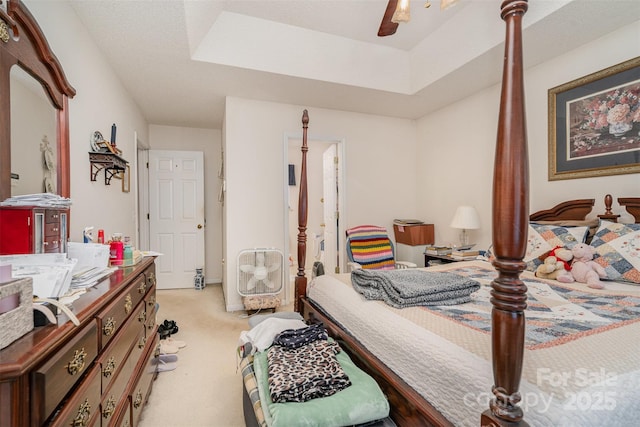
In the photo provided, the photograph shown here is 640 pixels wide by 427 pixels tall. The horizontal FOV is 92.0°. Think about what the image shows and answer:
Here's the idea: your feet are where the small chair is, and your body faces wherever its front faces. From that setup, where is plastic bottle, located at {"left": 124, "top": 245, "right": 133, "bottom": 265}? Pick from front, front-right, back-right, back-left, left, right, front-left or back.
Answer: right

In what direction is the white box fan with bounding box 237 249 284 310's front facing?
toward the camera

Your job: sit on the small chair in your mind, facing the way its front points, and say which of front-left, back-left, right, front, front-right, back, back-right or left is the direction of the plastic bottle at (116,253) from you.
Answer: right

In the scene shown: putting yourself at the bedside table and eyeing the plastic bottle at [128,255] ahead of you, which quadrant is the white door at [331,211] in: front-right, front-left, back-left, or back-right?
front-right

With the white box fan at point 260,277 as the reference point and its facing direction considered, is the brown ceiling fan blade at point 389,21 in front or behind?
in front

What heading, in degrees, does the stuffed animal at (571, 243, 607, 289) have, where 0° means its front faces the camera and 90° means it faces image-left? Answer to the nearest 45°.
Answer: approximately 45°

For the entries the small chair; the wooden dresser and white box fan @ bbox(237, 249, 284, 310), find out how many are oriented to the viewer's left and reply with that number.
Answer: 0

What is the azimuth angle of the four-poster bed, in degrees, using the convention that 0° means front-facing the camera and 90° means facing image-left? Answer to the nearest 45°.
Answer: approximately 45°

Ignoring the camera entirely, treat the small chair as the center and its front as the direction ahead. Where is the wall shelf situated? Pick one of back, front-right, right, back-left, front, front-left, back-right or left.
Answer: right

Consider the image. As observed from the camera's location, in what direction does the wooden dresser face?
facing the viewer and to the right of the viewer

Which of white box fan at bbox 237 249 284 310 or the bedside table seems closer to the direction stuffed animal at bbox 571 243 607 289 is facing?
the white box fan

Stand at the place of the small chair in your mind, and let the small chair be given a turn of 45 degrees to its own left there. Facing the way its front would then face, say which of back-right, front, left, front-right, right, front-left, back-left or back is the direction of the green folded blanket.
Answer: right

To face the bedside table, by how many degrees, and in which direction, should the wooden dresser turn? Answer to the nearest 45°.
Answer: approximately 45° to its left

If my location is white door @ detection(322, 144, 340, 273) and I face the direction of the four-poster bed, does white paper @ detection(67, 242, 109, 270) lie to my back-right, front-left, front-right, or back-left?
front-right

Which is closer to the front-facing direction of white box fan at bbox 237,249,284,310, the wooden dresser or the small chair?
the wooden dresser

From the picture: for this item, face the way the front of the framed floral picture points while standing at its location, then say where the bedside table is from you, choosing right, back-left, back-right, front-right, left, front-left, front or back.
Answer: front-right

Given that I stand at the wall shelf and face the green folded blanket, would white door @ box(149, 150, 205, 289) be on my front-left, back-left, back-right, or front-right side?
back-left

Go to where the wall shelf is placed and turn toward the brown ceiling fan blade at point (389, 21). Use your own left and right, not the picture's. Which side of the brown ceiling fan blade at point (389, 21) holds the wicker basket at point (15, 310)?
right
